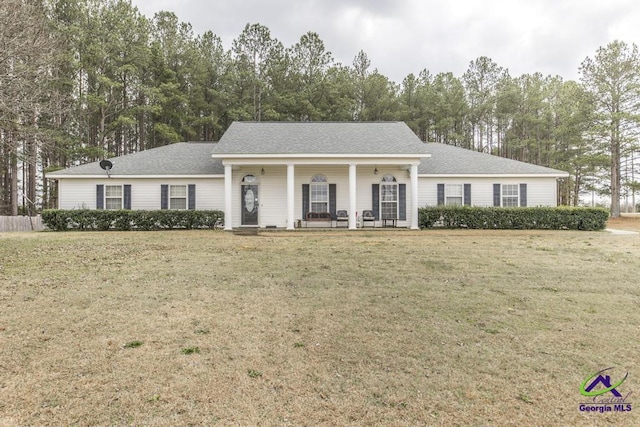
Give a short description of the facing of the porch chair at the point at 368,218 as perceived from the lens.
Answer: facing the viewer

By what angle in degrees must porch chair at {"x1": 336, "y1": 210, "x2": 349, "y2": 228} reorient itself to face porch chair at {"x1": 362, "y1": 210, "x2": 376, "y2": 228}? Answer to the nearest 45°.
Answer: approximately 90° to its left

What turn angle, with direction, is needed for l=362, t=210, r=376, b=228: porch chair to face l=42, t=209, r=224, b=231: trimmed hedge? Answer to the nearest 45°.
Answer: approximately 90° to its right

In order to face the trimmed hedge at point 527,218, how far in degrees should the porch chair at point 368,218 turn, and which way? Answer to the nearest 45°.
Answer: approximately 90° to its left

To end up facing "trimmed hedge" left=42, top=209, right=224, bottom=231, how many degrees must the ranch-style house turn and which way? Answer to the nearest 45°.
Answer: approximately 90° to its right

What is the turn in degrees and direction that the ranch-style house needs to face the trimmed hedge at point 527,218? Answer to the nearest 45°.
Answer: approximately 90° to its left

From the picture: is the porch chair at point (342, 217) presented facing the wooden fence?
no

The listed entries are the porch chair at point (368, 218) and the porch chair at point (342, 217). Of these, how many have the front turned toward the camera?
2

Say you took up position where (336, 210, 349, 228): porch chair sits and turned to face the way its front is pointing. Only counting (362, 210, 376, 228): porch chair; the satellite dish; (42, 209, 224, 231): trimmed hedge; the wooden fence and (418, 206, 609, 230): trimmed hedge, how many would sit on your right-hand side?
3

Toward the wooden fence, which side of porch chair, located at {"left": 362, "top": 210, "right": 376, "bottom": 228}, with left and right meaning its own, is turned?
right

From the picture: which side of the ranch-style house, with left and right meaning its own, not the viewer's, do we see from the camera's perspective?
front

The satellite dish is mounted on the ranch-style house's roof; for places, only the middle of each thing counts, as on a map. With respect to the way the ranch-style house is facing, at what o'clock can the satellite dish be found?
The satellite dish is roughly at 3 o'clock from the ranch-style house.

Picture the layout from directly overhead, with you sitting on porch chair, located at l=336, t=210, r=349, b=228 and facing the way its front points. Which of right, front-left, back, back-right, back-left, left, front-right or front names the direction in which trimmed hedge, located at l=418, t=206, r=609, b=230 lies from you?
left
